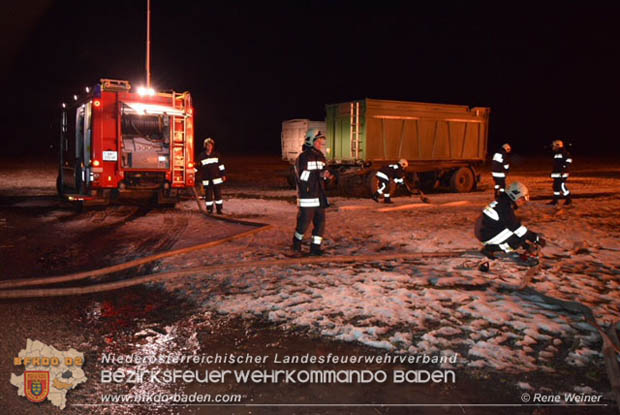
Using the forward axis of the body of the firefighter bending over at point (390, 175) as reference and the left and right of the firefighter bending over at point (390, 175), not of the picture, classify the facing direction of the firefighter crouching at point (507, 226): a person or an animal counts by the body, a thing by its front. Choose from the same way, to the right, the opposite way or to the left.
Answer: the same way

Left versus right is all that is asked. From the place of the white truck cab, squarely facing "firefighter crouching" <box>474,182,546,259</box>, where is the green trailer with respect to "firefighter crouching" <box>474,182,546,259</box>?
left

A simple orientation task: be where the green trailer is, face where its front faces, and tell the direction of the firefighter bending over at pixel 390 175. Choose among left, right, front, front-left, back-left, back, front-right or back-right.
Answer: front-left

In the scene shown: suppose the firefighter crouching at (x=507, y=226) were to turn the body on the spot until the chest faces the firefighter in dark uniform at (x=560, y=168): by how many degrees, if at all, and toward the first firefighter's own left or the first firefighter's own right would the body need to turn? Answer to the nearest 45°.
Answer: approximately 90° to the first firefighter's own left

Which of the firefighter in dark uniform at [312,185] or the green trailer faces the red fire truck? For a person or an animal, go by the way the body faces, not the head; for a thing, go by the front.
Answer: the green trailer

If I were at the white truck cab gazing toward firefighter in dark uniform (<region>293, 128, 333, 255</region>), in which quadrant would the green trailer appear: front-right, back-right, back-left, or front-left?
front-left

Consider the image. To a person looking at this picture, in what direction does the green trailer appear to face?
facing the viewer and to the left of the viewer

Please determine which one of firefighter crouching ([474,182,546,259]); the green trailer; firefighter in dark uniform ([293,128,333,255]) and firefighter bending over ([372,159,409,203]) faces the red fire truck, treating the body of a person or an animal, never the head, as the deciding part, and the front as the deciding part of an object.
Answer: the green trailer

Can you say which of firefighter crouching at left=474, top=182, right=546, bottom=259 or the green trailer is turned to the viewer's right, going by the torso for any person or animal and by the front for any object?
the firefighter crouching

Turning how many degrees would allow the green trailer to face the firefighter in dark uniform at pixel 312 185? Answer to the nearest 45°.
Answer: approximately 45° to its left

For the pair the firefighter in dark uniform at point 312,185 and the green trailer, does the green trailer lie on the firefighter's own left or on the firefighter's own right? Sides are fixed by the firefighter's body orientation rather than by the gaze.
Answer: on the firefighter's own left

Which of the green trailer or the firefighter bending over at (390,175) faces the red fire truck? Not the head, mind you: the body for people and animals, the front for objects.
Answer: the green trailer
